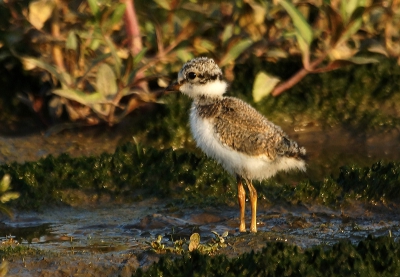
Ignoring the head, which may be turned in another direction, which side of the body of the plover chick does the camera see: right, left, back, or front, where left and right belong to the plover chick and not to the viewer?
left
